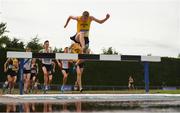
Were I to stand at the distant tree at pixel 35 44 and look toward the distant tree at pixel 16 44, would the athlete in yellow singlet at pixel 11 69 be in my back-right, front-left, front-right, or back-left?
front-left

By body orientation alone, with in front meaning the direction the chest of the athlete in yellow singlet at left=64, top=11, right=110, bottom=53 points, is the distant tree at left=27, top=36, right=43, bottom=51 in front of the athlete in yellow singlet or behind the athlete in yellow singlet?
behind

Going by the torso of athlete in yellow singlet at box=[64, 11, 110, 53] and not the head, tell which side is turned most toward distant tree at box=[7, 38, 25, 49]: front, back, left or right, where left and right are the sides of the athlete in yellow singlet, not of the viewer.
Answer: back

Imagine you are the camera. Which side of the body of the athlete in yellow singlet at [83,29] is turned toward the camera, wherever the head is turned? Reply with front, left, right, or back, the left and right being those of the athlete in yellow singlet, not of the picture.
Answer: front

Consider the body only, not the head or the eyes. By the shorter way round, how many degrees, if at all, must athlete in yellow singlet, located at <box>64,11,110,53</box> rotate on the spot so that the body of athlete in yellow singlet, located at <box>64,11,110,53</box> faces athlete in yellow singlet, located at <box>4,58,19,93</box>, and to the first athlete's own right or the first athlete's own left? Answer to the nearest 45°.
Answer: approximately 135° to the first athlete's own right

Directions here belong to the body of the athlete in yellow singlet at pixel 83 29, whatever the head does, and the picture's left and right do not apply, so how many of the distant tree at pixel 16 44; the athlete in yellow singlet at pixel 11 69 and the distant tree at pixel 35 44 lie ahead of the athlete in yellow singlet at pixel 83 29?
0
